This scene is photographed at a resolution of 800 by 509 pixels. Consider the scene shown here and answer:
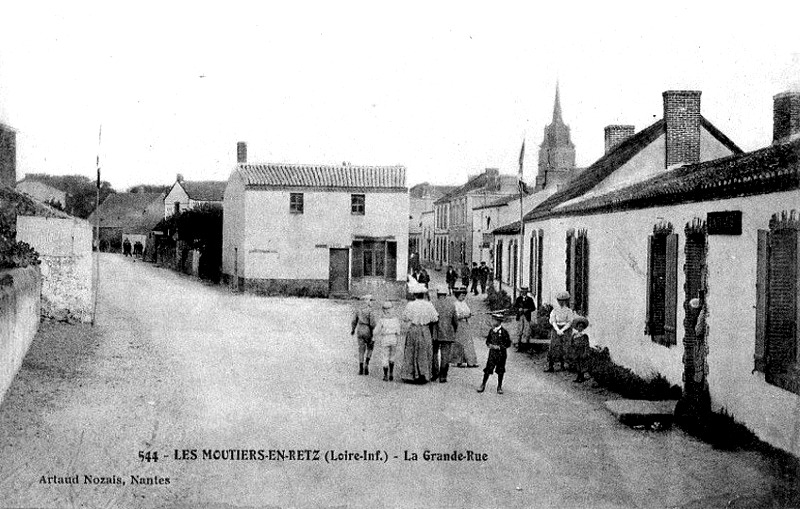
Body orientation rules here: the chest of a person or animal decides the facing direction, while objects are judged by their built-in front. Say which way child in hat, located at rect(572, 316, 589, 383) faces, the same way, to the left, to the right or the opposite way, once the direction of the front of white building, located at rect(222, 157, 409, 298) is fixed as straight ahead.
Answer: the same way

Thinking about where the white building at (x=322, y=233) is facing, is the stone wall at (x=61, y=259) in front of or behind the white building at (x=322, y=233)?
in front

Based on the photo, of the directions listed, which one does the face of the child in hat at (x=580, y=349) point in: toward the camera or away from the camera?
toward the camera

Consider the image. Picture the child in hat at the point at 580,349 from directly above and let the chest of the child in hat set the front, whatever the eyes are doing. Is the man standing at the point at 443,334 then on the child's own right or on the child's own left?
on the child's own right

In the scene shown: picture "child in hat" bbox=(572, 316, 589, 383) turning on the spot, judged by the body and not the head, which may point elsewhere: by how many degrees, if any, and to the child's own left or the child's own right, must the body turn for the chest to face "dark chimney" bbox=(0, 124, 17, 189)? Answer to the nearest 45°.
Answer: approximately 90° to the child's own right

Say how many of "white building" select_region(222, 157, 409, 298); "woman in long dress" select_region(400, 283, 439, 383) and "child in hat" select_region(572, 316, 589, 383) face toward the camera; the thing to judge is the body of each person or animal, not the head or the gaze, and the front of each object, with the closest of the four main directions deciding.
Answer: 2

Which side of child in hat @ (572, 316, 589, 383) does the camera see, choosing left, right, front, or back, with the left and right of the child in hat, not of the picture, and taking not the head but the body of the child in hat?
front

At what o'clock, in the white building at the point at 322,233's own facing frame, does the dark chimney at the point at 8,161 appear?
The dark chimney is roughly at 1 o'clock from the white building.

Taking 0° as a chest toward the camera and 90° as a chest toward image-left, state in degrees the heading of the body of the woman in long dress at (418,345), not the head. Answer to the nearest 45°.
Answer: approximately 180°

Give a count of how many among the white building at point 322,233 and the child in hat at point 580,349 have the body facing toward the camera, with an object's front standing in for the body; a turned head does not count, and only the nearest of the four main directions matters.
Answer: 2

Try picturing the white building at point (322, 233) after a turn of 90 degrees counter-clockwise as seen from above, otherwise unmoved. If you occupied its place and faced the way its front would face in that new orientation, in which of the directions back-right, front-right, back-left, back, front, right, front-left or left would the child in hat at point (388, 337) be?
right

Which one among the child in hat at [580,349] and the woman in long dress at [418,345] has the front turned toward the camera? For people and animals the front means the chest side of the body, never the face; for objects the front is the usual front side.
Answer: the child in hat

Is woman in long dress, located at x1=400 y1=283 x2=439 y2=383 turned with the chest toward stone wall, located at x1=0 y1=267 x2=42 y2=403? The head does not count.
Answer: no

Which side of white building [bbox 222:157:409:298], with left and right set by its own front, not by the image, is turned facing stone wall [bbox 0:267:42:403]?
front

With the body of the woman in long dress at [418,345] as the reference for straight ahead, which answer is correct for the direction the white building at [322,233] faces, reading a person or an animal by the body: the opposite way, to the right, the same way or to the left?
the opposite way

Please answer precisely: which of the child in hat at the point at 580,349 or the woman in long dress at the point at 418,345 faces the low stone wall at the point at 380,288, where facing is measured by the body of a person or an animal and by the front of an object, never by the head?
the woman in long dress
